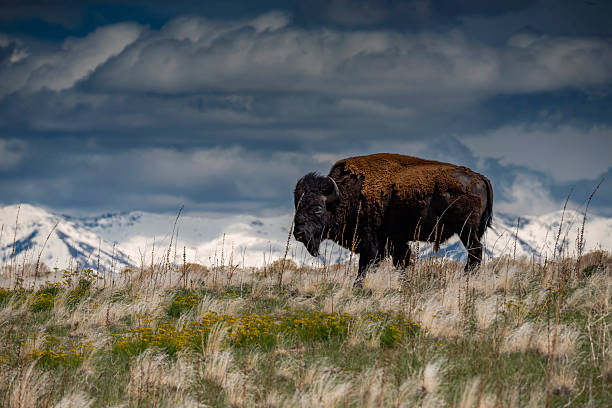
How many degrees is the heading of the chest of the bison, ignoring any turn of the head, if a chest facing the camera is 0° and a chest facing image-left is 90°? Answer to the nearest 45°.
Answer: approximately 90°
